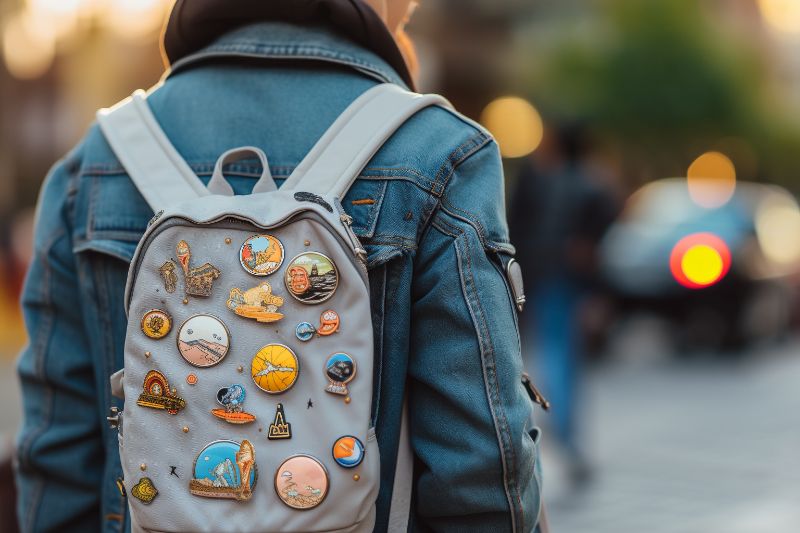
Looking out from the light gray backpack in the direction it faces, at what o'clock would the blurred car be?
The blurred car is roughly at 7 o'clock from the light gray backpack.

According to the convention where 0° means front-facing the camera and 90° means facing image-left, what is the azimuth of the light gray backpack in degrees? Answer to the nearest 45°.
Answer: approximately 0°

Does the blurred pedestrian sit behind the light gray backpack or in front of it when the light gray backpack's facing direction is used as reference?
behind
